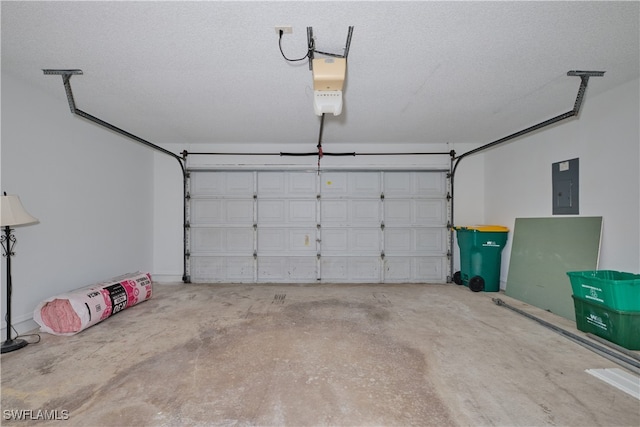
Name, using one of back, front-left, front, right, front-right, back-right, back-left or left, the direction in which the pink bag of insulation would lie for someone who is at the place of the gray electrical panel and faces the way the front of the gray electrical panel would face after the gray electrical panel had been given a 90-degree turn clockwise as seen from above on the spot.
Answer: left

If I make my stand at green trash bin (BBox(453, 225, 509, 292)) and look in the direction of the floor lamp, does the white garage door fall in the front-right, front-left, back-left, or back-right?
front-right

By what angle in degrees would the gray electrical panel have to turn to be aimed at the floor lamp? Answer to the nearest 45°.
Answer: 0° — it already faces it

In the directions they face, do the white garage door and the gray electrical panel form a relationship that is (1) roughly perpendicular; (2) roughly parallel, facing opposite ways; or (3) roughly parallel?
roughly perpendicular

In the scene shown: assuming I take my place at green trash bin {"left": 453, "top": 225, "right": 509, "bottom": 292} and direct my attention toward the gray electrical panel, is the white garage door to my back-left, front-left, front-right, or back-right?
back-right

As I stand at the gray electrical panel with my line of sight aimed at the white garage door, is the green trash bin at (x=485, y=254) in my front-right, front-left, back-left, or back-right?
front-right

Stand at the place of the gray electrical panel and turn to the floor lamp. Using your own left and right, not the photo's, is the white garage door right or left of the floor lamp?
right

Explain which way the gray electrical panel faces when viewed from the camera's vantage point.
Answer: facing the viewer and to the left of the viewer
